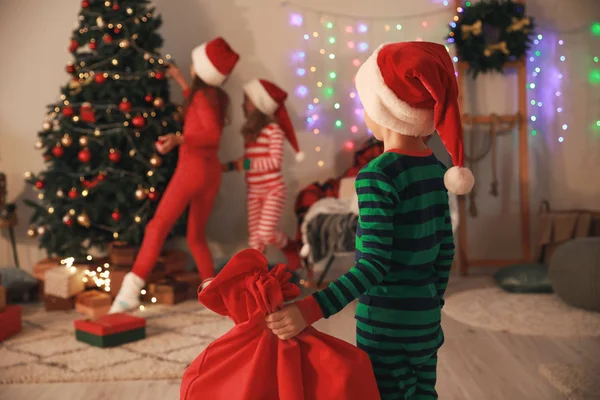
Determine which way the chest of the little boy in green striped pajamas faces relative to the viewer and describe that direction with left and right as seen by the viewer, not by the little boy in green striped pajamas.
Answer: facing away from the viewer and to the left of the viewer

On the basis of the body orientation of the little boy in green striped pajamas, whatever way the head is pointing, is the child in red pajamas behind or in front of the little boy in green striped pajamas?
in front

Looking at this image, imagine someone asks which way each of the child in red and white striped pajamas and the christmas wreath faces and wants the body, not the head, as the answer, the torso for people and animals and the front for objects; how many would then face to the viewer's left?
1

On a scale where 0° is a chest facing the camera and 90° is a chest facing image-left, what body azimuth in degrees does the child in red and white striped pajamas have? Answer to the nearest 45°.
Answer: approximately 90°

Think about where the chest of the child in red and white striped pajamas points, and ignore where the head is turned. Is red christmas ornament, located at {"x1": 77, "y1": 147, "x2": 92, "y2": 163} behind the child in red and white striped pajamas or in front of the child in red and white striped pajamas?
in front

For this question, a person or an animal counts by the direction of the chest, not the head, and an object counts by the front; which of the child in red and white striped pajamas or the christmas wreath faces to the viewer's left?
the child in red and white striped pajamas

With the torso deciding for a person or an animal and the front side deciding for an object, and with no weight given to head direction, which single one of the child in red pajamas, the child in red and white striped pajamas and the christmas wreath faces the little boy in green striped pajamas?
the christmas wreath

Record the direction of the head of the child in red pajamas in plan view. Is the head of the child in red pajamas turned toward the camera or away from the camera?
away from the camera

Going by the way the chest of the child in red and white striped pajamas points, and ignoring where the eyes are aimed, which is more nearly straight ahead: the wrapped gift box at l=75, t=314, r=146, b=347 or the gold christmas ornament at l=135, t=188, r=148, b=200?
the gold christmas ornament

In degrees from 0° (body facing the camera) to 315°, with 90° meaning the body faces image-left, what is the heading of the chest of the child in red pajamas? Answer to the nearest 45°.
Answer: approximately 135°

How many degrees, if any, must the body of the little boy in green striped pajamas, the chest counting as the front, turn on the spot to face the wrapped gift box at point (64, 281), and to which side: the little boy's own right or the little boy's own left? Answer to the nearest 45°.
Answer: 0° — they already face it

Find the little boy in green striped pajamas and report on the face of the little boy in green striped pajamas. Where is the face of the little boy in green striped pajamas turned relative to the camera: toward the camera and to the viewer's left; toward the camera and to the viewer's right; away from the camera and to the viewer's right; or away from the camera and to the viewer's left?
away from the camera and to the viewer's left
